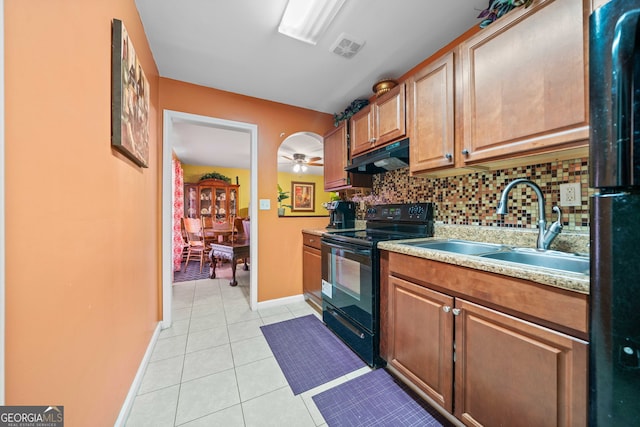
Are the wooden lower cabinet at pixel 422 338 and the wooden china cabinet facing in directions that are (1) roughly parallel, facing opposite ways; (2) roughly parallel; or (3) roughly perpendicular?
roughly perpendicular

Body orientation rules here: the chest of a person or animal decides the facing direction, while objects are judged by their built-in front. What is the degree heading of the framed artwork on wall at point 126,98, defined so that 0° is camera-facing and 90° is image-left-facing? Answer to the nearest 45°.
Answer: approximately 270°

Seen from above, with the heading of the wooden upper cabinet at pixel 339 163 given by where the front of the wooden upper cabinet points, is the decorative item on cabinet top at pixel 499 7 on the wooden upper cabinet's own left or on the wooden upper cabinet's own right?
on the wooden upper cabinet's own left

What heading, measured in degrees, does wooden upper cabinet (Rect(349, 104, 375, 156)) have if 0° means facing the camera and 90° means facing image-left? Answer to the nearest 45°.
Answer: approximately 45°

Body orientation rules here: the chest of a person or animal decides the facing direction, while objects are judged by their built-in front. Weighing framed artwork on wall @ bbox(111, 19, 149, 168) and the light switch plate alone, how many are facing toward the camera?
1

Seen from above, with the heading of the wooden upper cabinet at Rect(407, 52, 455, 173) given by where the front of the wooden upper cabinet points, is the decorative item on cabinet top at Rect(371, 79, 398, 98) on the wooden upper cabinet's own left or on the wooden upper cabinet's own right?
on the wooden upper cabinet's own right

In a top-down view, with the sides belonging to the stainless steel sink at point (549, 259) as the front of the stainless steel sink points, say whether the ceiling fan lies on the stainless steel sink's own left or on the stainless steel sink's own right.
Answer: on the stainless steel sink's own right

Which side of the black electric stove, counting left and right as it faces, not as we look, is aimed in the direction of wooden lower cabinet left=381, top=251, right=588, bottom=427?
left

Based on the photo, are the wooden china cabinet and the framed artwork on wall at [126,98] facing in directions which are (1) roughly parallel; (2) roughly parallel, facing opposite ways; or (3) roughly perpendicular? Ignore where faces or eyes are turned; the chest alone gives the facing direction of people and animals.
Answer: roughly perpendicular
